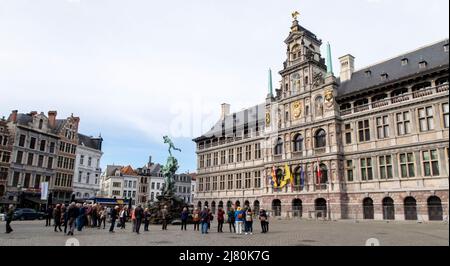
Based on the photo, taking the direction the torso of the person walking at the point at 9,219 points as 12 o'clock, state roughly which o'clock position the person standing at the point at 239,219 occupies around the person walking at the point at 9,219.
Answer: the person standing at the point at 239,219 is roughly at 1 o'clock from the person walking at the point at 9,219.

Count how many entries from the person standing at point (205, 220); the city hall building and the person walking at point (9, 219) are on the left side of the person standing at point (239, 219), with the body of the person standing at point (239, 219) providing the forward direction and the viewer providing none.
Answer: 2

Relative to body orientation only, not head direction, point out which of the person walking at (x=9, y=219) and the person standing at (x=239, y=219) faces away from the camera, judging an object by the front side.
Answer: the person standing at (x=239, y=219)

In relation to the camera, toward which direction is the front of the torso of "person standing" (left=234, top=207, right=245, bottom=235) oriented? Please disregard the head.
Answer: away from the camera

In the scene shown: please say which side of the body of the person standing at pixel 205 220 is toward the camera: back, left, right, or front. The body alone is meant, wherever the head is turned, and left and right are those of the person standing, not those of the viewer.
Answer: back

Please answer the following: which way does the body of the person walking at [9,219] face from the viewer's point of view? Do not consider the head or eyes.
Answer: to the viewer's right

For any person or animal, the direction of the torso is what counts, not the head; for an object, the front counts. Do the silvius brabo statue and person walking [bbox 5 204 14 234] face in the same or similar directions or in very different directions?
very different directions

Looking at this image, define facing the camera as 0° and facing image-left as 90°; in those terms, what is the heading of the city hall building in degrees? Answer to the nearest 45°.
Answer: approximately 45°
